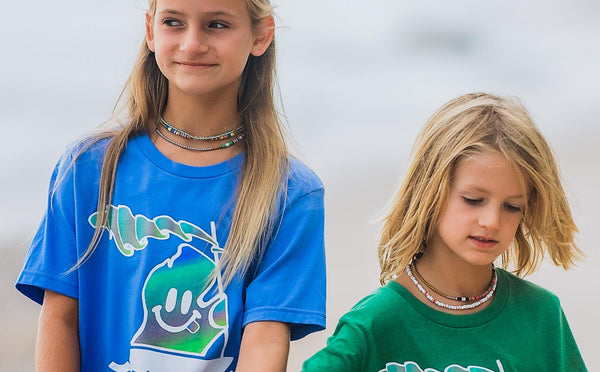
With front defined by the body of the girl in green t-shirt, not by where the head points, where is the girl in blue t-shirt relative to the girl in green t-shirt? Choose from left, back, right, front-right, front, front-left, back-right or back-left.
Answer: right

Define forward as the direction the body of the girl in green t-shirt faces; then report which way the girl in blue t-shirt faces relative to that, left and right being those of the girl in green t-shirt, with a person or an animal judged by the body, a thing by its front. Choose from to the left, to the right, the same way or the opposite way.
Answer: the same way

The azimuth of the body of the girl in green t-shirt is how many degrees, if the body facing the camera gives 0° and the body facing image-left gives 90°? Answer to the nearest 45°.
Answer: approximately 0°

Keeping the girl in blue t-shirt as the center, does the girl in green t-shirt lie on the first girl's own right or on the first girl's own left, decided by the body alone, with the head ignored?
on the first girl's own left

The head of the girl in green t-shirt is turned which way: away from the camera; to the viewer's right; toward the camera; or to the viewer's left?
toward the camera

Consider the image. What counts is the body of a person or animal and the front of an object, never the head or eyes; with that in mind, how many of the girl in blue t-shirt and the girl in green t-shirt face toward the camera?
2

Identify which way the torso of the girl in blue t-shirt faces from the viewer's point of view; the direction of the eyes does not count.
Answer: toward the camera
